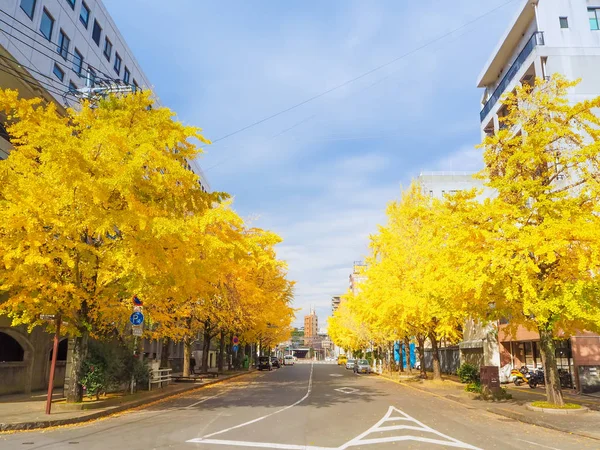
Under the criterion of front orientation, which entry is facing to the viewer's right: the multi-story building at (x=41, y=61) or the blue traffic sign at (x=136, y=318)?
the multi-story building

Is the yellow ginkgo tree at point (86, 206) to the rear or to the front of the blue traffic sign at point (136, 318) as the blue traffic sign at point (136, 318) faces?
to the front

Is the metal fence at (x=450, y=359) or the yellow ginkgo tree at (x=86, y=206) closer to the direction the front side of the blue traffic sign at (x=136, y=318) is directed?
the yellow ginkgo tree

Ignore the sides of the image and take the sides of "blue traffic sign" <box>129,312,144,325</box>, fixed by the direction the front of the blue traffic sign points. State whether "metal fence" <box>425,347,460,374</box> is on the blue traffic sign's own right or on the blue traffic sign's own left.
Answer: on the blue traffic sign's own left

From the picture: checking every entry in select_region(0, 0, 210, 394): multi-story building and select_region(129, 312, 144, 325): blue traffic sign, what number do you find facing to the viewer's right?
1

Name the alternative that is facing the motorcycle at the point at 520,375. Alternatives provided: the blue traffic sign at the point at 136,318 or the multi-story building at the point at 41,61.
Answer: the multi-story building

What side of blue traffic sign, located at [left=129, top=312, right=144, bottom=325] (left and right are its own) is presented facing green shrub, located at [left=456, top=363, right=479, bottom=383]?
left

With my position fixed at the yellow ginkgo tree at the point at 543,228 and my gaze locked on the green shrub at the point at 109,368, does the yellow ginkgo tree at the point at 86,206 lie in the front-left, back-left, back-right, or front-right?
front-left

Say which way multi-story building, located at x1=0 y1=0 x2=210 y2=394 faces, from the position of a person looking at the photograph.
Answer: facing to the right of the viewer

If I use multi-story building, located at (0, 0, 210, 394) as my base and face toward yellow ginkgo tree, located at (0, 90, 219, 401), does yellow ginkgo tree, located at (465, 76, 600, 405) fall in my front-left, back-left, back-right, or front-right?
front-left

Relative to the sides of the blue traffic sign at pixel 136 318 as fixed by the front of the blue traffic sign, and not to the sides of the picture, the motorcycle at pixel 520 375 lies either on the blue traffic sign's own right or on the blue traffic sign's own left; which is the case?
on the blue traffic sign's own left

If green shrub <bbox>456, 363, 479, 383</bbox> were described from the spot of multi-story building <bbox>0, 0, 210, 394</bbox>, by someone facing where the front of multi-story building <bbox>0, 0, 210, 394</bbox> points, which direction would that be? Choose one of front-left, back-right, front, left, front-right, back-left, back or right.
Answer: front

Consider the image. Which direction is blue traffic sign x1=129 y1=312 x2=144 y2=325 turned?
toward the camera

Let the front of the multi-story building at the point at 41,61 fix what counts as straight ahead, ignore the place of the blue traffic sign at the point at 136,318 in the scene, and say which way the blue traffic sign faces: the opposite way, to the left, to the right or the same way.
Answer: to the right
